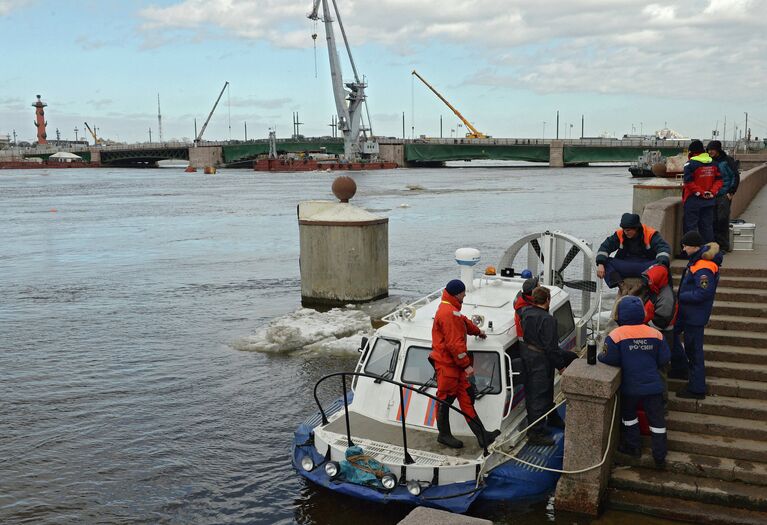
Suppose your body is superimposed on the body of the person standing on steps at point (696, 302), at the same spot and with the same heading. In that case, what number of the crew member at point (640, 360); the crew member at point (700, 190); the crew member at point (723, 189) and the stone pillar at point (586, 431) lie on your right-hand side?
2

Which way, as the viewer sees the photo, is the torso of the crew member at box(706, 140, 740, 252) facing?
to the viewer's left

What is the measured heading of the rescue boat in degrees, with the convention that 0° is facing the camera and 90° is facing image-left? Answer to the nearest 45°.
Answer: approximately 45°

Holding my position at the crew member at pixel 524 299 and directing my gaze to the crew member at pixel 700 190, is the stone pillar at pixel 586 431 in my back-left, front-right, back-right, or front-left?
back-right

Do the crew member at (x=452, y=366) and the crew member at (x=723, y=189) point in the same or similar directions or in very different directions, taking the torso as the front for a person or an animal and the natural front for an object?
very different directions

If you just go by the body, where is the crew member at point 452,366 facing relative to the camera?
to the viewer's right

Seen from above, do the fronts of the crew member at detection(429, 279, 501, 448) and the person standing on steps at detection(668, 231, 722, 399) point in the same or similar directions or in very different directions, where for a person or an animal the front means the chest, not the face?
very different directions

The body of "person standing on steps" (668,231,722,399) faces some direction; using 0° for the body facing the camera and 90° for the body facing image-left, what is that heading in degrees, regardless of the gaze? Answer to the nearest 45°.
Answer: approximately 90°

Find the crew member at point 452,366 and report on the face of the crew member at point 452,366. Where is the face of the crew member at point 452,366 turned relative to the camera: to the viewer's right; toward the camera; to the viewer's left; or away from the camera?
to the viewer's right

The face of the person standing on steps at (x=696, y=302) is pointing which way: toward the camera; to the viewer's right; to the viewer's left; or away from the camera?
to the viewer's left

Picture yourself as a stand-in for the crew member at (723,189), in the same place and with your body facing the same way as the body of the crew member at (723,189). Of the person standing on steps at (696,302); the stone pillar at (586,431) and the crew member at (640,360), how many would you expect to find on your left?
3

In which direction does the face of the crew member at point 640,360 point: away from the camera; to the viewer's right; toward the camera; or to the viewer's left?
away from the camera

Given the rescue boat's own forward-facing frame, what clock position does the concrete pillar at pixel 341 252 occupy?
The concrete pillar is roughly at 4 o'clock from the rescue boat.
